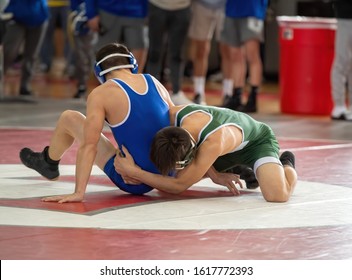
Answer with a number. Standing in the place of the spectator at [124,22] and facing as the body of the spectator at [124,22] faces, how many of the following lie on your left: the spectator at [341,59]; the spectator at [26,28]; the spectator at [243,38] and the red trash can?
3

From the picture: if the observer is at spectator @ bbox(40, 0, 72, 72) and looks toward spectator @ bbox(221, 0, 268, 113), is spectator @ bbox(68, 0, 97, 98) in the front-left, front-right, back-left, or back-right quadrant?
front-right

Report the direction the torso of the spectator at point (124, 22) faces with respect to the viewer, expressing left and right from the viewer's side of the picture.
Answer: facing the viewer

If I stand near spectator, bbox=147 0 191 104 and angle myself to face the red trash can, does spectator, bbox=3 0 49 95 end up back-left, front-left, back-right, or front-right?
back-left
